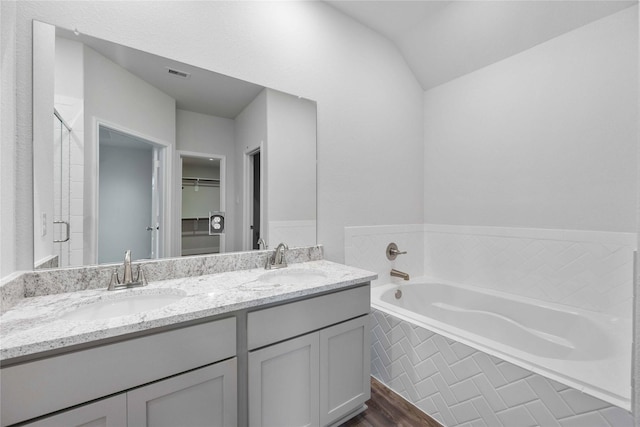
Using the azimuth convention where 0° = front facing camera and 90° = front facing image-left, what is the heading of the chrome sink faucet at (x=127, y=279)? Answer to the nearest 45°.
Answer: approximately 0°

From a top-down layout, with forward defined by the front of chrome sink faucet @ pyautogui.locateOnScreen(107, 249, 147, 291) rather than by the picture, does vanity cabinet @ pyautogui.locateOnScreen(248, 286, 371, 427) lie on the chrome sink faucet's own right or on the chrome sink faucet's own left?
on the chrome sink faucet's own left

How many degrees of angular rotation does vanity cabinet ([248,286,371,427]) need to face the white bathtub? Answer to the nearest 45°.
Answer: approximately 45° to its left

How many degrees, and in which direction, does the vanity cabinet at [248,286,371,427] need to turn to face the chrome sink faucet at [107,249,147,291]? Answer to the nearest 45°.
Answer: approximately 135° to its right

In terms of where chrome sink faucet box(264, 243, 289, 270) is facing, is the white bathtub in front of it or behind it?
in front

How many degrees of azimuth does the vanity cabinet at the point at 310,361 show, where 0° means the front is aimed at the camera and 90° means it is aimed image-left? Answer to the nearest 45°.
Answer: approximately 315°

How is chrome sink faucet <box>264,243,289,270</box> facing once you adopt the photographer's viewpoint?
facing the viewer and to the right of the viewer

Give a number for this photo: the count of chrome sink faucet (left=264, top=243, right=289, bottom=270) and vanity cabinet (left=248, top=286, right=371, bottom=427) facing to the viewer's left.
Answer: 0

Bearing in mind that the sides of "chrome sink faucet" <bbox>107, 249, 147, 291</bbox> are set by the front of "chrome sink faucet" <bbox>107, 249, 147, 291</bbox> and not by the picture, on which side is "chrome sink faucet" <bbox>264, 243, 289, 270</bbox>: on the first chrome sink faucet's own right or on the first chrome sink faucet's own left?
on the first chrome sink faucet's own left
